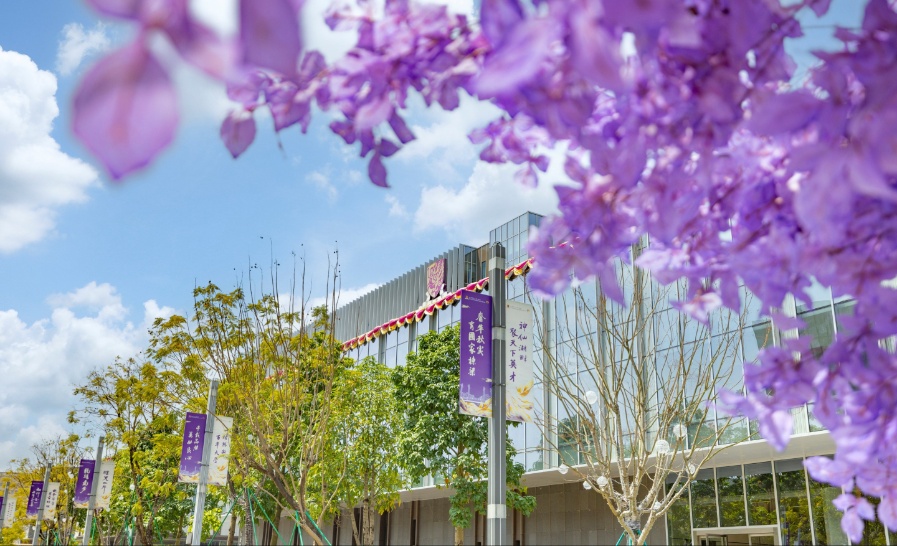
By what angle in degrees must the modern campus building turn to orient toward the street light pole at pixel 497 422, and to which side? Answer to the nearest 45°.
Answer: approximately 45° to its left

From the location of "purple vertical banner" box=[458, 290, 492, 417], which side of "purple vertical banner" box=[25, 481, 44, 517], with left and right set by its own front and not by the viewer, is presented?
front

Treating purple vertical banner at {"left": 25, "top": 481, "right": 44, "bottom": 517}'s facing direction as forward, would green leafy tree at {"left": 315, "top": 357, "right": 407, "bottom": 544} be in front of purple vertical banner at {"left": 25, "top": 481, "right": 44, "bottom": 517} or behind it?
in front

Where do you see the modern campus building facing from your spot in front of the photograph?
facing the viewer and to the left of the viewer

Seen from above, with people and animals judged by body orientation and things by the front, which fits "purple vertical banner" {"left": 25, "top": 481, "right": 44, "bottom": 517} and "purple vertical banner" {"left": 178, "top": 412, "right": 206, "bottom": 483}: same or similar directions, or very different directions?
same or similar directions

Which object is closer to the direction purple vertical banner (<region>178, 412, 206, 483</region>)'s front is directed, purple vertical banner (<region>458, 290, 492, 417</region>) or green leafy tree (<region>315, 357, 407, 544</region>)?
the purple vertical banner

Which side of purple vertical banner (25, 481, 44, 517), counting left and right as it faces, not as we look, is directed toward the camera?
front

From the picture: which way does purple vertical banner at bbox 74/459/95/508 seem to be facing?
toward the camera

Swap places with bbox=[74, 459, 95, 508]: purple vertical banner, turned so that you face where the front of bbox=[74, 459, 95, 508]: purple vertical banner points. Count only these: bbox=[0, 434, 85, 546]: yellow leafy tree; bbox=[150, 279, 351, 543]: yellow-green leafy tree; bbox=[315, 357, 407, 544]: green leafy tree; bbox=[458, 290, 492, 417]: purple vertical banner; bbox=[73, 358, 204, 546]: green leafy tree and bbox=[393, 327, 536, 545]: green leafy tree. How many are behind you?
1

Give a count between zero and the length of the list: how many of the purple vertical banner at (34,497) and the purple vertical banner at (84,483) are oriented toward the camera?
2

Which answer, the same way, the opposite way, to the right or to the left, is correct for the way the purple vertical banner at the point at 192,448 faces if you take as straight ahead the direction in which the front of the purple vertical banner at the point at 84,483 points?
the same way

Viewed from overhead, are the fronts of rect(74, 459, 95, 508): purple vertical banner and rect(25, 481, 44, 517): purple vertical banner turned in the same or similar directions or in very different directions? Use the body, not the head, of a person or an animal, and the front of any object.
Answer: same or similar directions
